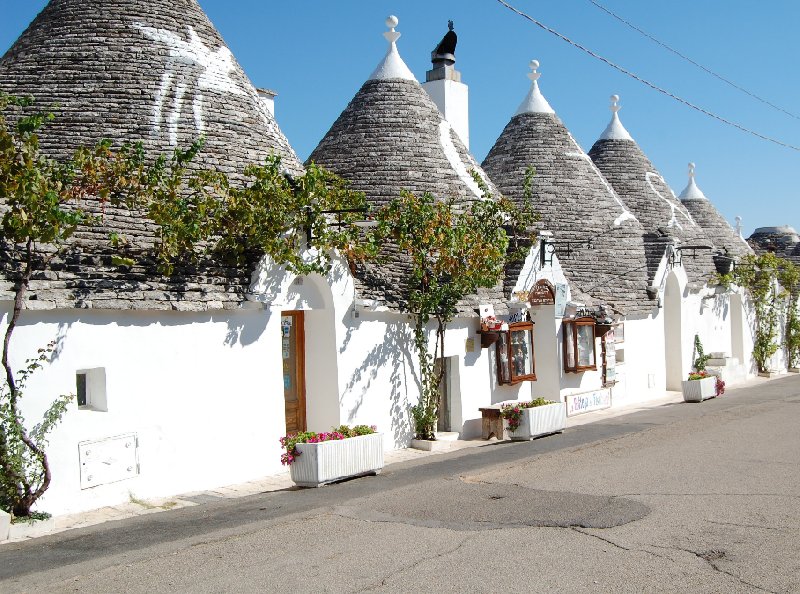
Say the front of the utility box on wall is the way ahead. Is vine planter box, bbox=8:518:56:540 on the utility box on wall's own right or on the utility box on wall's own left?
on the utility box on wall's own right

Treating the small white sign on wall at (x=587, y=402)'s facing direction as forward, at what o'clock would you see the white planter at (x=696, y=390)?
The white planter is roughly at 9 o'clock from the small white sign on wall.

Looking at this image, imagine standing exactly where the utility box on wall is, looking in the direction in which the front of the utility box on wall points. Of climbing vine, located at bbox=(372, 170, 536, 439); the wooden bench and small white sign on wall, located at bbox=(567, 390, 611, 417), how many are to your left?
3

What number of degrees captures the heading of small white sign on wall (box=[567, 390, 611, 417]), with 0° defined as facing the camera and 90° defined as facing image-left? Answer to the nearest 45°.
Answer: approximately 315°

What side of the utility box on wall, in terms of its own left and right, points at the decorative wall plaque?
left

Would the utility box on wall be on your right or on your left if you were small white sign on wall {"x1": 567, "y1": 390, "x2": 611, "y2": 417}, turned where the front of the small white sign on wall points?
on your right

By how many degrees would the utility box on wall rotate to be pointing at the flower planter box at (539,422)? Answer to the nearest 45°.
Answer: approximately 90° to its left

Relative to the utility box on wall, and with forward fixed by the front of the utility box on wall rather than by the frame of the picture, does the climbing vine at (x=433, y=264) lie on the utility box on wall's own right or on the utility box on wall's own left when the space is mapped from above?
on the utility box on wall's own left

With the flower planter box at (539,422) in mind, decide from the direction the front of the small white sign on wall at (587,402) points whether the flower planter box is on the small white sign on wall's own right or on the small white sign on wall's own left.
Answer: on the small white sign on wall's own right

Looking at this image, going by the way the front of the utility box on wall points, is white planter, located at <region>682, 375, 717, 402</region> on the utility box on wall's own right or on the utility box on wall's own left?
on the utility box on wall's own left
